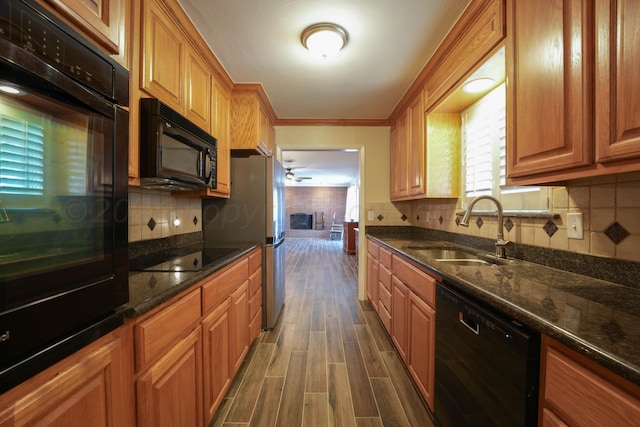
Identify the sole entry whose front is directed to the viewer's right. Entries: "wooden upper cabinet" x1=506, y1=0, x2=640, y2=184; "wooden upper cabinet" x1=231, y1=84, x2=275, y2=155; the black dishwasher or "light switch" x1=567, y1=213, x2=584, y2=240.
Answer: "wooden upper cabinet" x1=231, y1=84, x2=275, y2=155

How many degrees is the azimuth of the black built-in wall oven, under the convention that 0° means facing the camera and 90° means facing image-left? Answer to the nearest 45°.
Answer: approximately 315°

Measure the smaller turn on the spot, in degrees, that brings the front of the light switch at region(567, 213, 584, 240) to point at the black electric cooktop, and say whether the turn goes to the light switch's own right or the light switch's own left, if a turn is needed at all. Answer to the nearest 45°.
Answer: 0° — it already faces it

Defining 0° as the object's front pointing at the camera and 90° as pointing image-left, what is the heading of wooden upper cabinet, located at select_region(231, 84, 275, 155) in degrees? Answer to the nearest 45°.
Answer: approximately 270°

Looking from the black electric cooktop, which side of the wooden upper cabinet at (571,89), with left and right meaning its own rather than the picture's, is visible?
front

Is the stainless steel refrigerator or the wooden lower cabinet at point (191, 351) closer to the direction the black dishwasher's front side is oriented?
the wooden lower cabinet

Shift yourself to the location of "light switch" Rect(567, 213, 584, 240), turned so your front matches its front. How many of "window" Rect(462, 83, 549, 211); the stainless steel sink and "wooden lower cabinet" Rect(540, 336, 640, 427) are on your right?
2

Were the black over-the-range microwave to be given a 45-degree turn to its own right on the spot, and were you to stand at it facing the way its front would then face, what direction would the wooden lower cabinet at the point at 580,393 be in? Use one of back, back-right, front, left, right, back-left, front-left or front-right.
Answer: front-left

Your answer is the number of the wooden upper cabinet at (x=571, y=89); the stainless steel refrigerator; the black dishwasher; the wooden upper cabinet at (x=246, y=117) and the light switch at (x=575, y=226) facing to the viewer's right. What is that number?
2

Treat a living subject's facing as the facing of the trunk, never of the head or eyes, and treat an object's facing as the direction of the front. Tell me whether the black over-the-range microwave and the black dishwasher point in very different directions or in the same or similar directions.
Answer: very different directions

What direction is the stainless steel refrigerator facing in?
to the viewer's right
